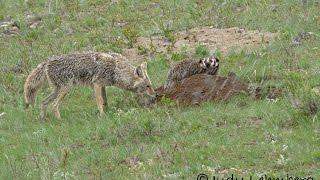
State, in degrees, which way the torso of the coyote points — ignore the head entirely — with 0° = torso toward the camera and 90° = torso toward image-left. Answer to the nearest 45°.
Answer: approximately 270°
